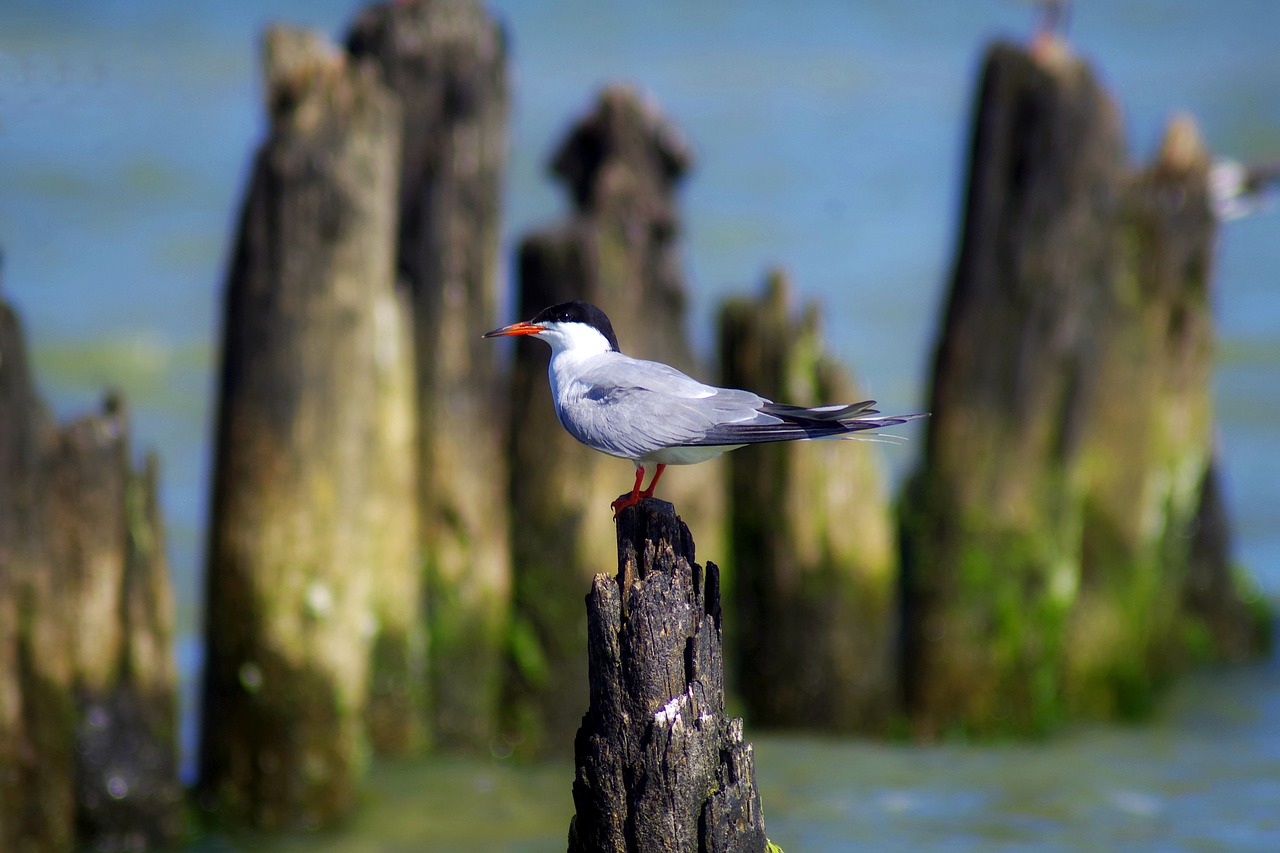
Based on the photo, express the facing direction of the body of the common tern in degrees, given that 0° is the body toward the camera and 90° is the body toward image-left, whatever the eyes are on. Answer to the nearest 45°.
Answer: approximately 90°

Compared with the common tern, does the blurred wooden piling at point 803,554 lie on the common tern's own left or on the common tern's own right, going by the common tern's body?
on the common tern's own right

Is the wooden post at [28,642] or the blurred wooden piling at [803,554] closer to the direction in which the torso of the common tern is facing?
the wooden post

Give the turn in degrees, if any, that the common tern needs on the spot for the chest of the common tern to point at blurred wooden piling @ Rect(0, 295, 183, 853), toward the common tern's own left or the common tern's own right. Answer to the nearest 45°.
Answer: approximately 45° to the common tern's own right

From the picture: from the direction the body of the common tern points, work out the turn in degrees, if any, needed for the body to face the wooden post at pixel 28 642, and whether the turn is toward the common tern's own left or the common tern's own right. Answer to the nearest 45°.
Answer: approximately 45° to the common tern's own right

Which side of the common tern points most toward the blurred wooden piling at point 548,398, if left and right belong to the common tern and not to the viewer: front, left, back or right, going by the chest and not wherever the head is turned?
right

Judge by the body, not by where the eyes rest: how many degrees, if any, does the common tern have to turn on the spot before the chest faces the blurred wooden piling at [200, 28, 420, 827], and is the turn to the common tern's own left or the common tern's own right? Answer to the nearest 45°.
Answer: approximately 45° to the common tern's own right
